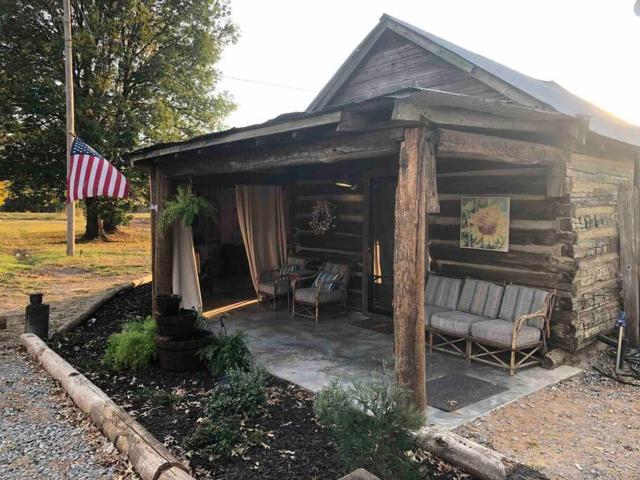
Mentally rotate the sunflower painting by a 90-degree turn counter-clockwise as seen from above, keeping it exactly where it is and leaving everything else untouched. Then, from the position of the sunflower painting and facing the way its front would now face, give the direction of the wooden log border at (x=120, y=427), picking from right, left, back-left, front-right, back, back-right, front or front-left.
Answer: right

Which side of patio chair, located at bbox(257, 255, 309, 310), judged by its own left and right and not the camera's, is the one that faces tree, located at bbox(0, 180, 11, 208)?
right

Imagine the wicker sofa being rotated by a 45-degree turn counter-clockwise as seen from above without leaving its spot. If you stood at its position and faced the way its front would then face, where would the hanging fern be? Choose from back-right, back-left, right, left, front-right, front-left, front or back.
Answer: right

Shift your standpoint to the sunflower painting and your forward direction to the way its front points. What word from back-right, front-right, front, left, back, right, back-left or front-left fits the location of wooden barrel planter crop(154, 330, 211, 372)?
front

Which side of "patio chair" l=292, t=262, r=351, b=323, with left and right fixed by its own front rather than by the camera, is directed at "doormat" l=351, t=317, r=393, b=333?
left

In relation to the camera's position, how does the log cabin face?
facing the viewer and to the left of the viewer

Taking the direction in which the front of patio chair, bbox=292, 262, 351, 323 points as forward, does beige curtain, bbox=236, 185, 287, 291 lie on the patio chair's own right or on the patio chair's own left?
on the patio chair's own right

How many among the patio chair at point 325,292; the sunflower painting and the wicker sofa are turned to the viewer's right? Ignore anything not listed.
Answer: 0

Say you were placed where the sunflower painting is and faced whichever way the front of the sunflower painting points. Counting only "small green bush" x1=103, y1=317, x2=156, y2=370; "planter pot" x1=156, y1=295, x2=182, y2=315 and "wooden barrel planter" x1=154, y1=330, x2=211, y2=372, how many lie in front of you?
3
